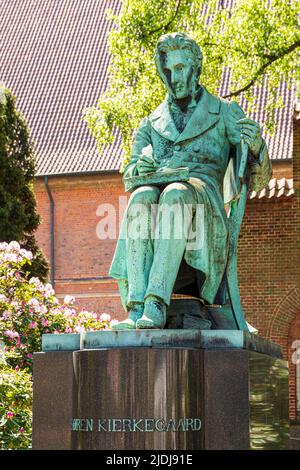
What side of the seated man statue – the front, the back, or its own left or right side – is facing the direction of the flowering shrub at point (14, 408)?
right

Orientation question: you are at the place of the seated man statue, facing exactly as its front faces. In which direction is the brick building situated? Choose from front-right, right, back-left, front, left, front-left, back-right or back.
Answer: back-right

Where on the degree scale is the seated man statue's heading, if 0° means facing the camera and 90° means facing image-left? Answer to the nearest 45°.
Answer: approximately 45°

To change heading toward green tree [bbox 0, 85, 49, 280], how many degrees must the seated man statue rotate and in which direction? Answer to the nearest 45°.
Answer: approximately 135° to its right

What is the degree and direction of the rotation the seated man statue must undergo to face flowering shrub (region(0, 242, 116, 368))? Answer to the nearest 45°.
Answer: approximately 135° to its right
